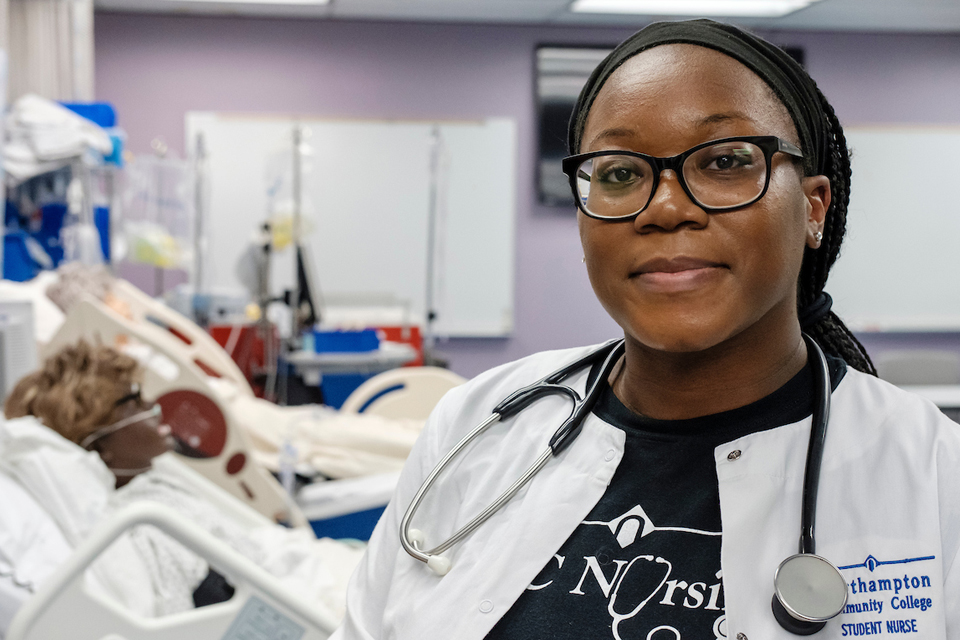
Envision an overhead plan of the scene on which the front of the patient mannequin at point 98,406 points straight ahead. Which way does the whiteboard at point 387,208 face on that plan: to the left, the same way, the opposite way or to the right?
to the right

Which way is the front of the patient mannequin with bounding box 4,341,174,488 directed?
to the viewer's right

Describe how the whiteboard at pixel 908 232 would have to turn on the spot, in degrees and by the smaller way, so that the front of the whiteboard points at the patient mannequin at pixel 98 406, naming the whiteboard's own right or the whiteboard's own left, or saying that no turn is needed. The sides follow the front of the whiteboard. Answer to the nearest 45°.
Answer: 0° — it already faces it

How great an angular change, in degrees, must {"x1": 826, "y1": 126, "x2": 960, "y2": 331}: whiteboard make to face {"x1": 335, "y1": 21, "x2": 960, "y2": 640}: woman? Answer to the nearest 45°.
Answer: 0° — it already faces them

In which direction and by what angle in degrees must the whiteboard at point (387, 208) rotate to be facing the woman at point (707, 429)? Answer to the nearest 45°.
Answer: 0° — it already faces them

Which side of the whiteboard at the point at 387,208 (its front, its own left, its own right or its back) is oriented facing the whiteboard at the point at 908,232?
left

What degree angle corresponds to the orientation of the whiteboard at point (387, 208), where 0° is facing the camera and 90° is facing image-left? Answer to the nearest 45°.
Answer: approximately 0°
